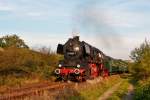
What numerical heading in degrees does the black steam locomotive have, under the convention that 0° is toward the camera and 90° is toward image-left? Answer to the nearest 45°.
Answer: approximately 45°
